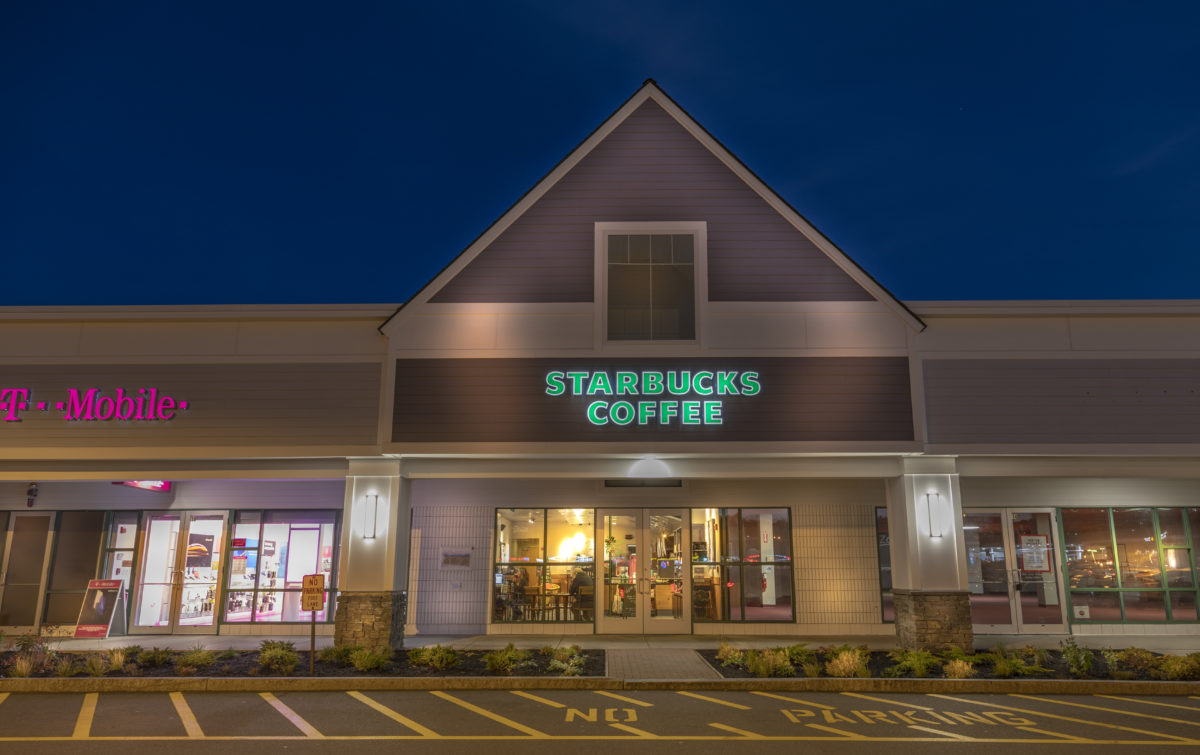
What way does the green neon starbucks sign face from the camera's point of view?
toward the camera

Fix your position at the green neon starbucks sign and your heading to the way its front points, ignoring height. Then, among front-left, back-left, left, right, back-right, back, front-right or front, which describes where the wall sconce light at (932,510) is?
left

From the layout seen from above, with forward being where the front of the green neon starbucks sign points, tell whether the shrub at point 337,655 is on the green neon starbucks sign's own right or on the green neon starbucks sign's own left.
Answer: on the green neon starbucks sign's own right

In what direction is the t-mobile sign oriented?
toward the camera

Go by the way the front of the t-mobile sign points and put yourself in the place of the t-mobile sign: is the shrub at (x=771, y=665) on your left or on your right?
on your left

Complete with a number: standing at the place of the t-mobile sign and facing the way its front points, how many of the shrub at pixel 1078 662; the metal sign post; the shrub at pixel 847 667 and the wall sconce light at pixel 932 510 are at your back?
0

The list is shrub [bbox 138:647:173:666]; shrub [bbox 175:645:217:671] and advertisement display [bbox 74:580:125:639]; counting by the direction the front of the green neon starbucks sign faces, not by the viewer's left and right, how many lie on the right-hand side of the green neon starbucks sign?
3

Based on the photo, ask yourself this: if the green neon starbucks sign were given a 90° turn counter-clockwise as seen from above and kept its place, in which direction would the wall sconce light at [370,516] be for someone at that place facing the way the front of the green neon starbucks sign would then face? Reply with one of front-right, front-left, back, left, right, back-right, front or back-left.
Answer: back

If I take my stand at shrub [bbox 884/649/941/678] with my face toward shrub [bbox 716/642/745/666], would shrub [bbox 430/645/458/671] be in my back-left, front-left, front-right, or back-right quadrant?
front-left

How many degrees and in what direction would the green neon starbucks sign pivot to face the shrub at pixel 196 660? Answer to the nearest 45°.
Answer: approximately 90° to its right

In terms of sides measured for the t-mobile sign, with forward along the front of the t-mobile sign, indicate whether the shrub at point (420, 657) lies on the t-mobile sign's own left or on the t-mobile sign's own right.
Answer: on the t-mobile sign's own left

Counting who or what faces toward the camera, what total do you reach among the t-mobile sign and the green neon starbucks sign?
2

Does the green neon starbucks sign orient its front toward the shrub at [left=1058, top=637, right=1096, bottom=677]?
no

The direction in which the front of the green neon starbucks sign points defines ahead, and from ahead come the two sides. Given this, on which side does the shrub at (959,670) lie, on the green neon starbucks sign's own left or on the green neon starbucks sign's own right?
on the green neon starbucks sign's own left

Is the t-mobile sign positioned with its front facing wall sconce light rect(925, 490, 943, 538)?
no
